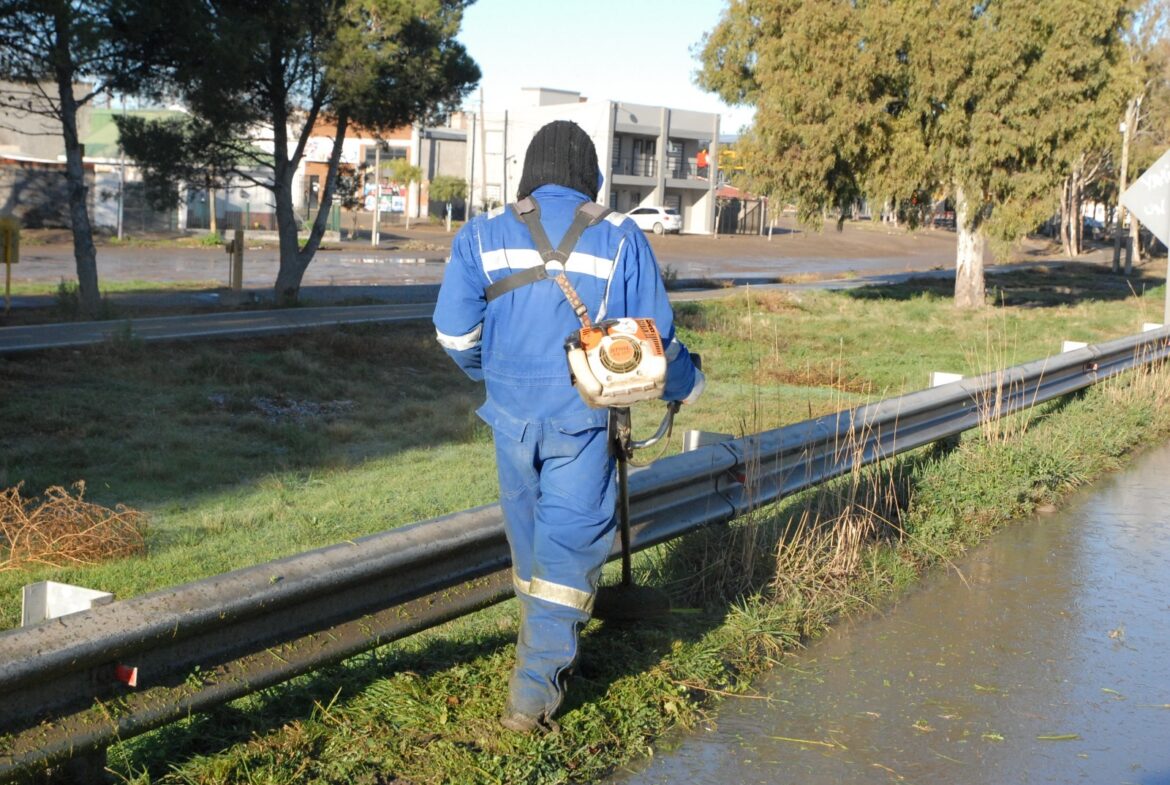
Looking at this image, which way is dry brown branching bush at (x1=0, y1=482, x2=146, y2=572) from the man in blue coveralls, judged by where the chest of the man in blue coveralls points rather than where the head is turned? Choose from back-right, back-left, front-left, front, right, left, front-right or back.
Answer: front-left

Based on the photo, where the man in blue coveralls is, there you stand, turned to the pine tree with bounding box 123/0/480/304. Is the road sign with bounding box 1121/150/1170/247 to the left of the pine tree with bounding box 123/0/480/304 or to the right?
right

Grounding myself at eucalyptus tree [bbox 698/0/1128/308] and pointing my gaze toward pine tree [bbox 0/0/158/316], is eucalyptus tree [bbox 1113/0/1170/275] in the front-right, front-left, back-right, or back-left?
back-right

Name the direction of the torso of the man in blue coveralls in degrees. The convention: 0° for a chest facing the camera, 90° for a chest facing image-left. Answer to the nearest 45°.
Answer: approximately 180°

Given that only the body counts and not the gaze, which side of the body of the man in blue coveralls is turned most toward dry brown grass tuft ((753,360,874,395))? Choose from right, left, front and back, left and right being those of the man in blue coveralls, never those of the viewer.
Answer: front

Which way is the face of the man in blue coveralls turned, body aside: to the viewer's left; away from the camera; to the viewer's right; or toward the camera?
away from the camera

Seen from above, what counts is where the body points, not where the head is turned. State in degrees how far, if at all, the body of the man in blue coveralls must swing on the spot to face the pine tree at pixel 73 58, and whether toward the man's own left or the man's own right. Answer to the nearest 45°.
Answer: approximately 45° to the man's own left
